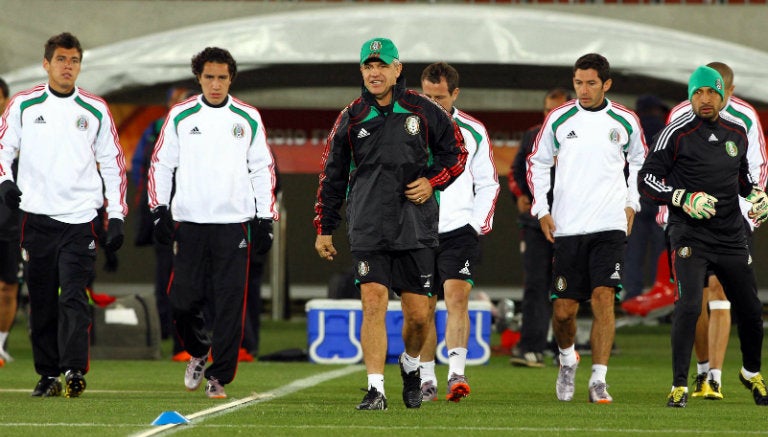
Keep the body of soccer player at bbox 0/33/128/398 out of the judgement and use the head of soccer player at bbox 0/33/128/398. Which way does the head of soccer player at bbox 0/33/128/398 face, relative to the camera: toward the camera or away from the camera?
toward the camera

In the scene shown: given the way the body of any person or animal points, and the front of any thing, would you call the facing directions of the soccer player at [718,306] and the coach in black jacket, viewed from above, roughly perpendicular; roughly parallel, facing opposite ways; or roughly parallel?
roughly parallel

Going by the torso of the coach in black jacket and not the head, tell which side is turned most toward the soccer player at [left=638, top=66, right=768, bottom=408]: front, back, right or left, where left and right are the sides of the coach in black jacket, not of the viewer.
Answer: left

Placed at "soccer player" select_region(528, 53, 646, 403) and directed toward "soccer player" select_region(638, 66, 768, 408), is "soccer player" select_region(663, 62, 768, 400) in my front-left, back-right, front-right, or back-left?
front-left

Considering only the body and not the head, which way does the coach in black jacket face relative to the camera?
toward the camera

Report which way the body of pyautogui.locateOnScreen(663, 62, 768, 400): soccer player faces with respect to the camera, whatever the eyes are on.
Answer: toward the camera

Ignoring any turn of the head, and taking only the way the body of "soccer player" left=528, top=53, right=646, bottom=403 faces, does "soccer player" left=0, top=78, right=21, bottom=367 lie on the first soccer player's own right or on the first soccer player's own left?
on the first soccer player's own right

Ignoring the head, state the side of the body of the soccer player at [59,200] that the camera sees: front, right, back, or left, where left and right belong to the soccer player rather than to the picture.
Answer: front

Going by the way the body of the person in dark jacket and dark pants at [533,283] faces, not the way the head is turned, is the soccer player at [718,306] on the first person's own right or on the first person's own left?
on the first person's own left

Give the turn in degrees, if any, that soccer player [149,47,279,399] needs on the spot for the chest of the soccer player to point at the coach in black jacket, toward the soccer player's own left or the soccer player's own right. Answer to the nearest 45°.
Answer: approximately 45° to the soccer player's own left

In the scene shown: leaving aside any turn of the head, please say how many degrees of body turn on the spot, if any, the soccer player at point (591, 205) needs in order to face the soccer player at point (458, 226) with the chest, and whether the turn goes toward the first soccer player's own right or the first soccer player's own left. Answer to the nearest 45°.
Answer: approximately 90° to the first soccer player's own right

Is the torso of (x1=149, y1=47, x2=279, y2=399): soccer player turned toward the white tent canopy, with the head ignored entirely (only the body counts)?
no

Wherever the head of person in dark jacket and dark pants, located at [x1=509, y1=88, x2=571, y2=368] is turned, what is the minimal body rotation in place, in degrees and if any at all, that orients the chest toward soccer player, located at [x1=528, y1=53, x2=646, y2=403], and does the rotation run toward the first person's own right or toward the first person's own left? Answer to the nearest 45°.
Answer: approximately 45° to the first person's own left

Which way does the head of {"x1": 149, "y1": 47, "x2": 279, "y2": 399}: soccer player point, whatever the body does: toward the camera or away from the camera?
toward the camera
